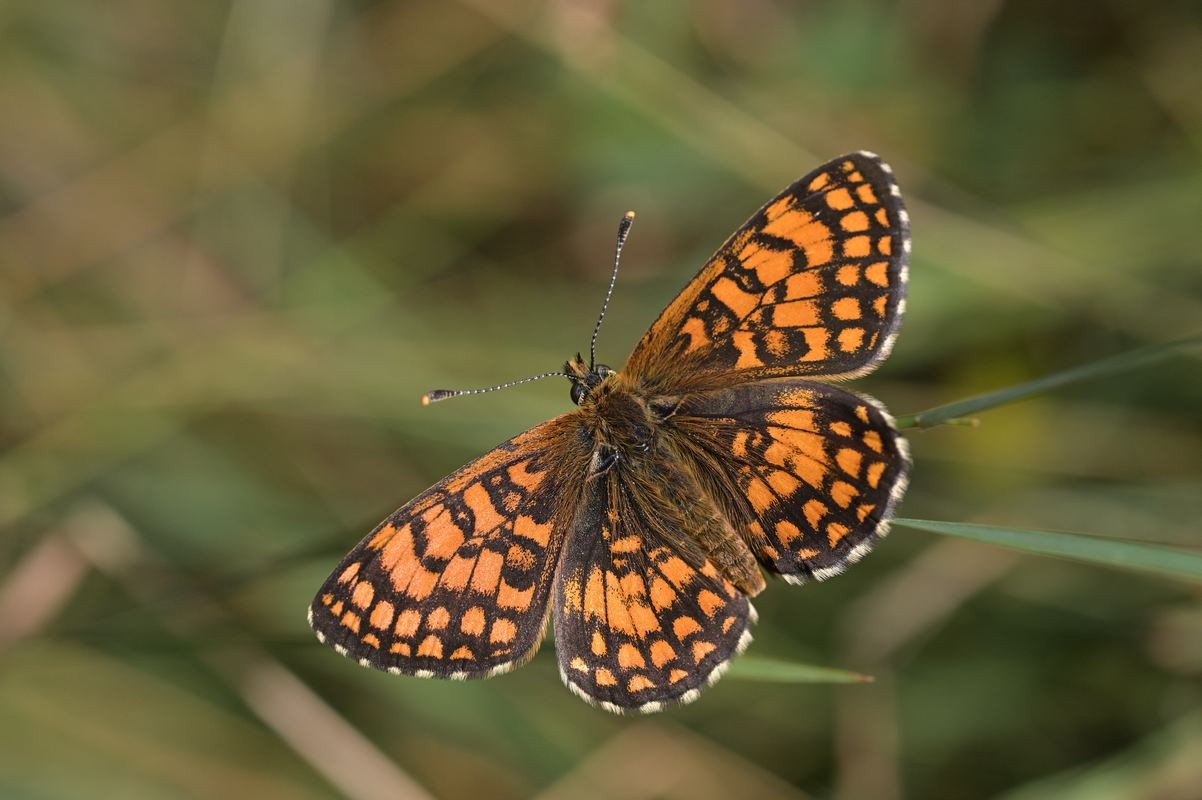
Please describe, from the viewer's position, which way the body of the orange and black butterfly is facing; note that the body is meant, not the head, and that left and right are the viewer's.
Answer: facing away from the viewer and to the left of the viewer
